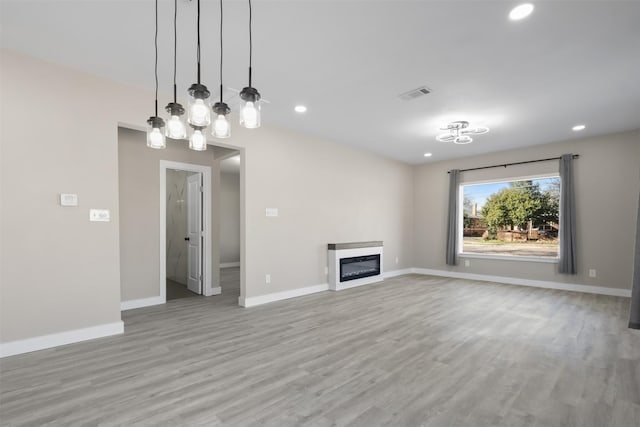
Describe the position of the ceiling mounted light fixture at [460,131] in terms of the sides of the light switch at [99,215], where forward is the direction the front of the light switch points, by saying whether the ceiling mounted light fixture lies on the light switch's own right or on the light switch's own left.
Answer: on the light switch's own left

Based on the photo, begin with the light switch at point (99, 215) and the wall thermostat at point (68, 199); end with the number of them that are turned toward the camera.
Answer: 2

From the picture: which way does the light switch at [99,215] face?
toward the camera

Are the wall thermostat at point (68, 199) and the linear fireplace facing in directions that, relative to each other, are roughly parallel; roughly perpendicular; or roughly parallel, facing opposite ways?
roughly parallel

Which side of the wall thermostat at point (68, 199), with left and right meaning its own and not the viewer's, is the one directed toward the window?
left

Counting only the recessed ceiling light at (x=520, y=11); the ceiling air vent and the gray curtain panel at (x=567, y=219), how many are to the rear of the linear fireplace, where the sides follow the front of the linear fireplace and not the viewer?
0

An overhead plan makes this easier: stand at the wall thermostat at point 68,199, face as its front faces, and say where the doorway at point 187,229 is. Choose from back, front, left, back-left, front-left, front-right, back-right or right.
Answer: back-left

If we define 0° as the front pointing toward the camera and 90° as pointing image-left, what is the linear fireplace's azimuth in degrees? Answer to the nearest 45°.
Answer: approximately 315°

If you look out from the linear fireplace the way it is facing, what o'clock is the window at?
The window is roughly at 10 o'clock from the linear fireplace.

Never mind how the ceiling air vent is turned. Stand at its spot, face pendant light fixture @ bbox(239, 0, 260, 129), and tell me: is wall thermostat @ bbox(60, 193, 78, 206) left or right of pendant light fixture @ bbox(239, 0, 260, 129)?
right

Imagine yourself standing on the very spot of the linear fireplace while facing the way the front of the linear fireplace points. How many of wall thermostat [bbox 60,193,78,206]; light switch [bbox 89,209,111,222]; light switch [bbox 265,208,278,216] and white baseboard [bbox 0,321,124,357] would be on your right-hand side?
4

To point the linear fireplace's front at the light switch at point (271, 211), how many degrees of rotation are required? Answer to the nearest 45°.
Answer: approximately 90° to its right

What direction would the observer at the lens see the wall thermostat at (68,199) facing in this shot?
facing the viewer

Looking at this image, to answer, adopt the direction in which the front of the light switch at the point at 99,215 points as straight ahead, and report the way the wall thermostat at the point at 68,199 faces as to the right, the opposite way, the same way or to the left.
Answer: the same way

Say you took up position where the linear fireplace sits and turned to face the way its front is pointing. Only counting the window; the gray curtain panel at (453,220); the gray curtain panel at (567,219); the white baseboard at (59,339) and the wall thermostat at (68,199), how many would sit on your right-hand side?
2

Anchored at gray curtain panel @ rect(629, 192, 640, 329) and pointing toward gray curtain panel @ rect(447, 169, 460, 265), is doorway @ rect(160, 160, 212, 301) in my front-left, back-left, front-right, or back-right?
front-left

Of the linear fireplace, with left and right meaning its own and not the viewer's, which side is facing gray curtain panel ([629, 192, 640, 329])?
front
